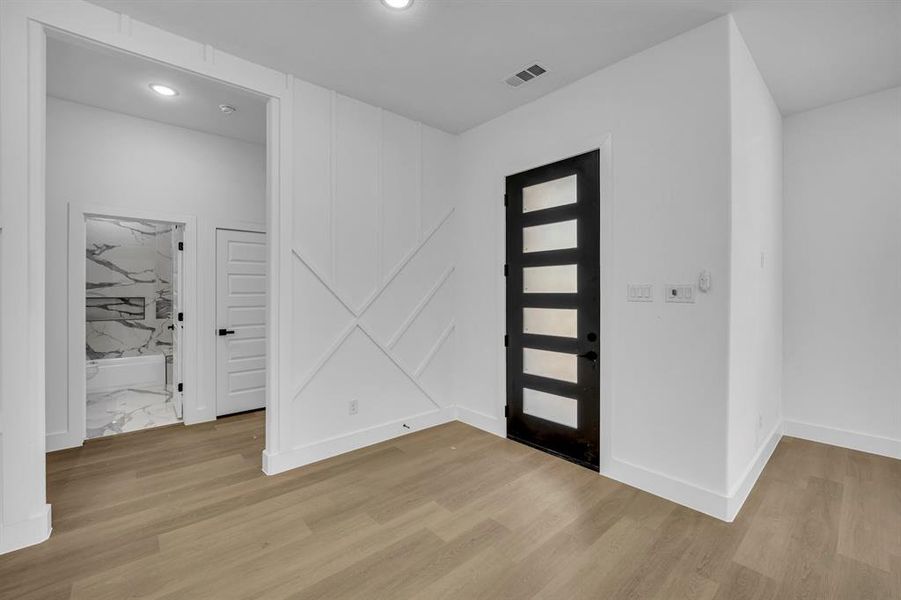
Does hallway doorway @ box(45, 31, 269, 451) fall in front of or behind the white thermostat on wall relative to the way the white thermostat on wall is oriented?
in front

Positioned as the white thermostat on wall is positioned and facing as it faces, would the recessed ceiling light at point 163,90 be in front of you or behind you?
in front

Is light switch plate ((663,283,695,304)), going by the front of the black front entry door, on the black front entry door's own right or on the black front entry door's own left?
on the black front entry door's own left

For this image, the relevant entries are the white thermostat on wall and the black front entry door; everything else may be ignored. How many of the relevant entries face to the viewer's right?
0

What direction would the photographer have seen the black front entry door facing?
facing the viewer and to the left of the viewer

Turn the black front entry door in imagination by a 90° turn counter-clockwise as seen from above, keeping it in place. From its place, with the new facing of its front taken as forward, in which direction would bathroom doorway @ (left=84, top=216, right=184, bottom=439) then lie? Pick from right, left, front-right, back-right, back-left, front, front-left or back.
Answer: back-right

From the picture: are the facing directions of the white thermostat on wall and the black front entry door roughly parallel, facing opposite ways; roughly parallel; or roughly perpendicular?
roughly parallel

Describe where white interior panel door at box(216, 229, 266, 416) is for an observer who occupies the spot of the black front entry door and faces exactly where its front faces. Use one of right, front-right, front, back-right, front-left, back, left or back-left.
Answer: front-right

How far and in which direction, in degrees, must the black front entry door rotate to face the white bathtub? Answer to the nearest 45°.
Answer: approximately 45° to its right
